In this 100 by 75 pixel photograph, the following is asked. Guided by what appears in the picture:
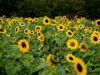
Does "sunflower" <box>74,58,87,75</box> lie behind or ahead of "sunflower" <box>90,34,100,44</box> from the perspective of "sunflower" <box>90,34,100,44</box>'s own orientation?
ahead

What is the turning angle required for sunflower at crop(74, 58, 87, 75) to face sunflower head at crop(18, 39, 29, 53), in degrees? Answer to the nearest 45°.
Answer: approximately 90° to its right

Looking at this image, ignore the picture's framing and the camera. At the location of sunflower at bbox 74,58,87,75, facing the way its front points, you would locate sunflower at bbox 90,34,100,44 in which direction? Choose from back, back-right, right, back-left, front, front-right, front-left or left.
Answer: back-right

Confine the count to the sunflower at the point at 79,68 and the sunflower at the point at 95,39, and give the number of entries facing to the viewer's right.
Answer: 0

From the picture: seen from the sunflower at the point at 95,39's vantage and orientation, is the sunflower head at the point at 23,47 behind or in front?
in front

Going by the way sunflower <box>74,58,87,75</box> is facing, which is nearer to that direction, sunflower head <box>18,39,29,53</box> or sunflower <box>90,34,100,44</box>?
the sunflower head

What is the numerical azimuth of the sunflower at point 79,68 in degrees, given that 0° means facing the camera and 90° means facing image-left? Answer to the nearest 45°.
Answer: approximately 45°

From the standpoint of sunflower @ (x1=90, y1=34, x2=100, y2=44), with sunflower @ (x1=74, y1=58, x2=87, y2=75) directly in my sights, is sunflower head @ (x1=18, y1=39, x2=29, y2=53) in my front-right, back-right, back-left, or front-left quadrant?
front-right

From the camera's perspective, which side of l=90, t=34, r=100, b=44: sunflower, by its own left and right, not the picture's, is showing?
front
